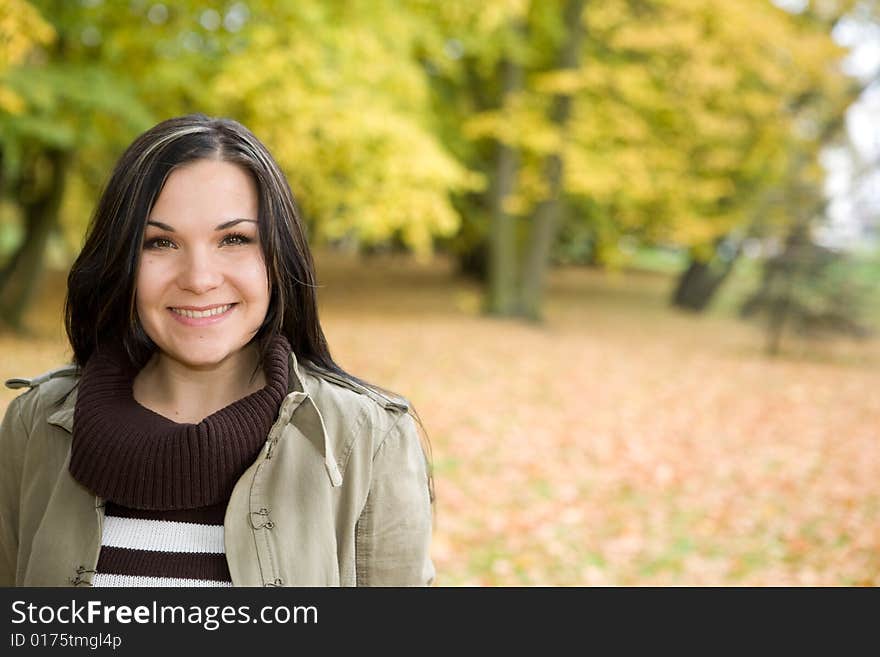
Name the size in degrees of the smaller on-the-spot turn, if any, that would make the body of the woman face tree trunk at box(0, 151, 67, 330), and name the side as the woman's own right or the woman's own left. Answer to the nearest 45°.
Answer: approximately 180°

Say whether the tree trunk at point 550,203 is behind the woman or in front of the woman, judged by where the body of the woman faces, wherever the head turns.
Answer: behind

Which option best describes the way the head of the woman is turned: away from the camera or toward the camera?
toward the camera

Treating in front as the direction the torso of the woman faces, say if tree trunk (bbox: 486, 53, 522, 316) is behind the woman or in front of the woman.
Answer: behind

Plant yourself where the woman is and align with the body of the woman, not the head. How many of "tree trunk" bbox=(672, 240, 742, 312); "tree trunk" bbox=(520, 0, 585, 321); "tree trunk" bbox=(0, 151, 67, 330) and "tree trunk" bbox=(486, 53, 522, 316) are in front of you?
0

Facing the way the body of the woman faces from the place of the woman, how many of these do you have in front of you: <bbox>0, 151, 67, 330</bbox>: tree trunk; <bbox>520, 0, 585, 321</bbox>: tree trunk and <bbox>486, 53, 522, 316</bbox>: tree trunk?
0

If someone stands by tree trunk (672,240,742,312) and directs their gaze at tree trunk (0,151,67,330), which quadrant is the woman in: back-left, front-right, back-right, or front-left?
front-left

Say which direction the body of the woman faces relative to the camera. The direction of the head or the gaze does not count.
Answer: toward the camera

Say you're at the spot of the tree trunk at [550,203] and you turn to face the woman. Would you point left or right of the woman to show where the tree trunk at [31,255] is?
right

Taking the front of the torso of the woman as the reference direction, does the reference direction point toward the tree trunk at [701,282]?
no
